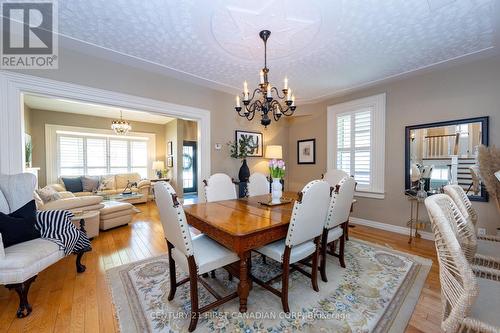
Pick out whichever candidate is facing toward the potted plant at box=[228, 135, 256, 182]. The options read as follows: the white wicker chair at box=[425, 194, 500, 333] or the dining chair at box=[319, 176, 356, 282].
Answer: the dining chair

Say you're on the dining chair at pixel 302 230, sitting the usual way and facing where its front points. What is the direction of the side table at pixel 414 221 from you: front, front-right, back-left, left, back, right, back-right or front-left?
right

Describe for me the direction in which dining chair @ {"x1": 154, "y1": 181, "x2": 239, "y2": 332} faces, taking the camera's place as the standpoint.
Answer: facing away from the viewer and to the right of the viewer

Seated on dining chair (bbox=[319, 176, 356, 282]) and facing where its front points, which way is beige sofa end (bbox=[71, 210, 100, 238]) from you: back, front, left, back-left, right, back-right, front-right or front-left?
front-left

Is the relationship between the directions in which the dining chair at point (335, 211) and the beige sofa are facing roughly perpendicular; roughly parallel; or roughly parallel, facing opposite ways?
roughly parallel, facing opposite ways

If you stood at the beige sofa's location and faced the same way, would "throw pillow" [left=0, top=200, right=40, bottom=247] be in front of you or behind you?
in front

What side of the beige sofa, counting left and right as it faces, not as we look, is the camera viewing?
front

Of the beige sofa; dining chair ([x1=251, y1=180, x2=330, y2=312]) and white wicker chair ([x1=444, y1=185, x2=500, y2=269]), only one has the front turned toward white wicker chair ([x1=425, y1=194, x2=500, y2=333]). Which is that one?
the beige sofa

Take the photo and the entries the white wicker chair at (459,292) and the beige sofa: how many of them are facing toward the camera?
1

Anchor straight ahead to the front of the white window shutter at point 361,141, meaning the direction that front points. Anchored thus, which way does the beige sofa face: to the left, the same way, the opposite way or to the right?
to the left

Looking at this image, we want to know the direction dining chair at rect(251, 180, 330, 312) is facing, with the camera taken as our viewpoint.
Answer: facing away from the viewer and to the left of the viewer

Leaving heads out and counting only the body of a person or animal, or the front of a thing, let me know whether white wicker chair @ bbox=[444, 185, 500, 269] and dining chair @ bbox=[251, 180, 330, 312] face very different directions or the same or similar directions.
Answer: very different directions

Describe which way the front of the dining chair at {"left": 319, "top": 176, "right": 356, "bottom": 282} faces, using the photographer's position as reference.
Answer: facing away from the viewer and to the left of the viewer

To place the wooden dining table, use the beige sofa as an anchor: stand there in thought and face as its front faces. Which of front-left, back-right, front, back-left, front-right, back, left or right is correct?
front
